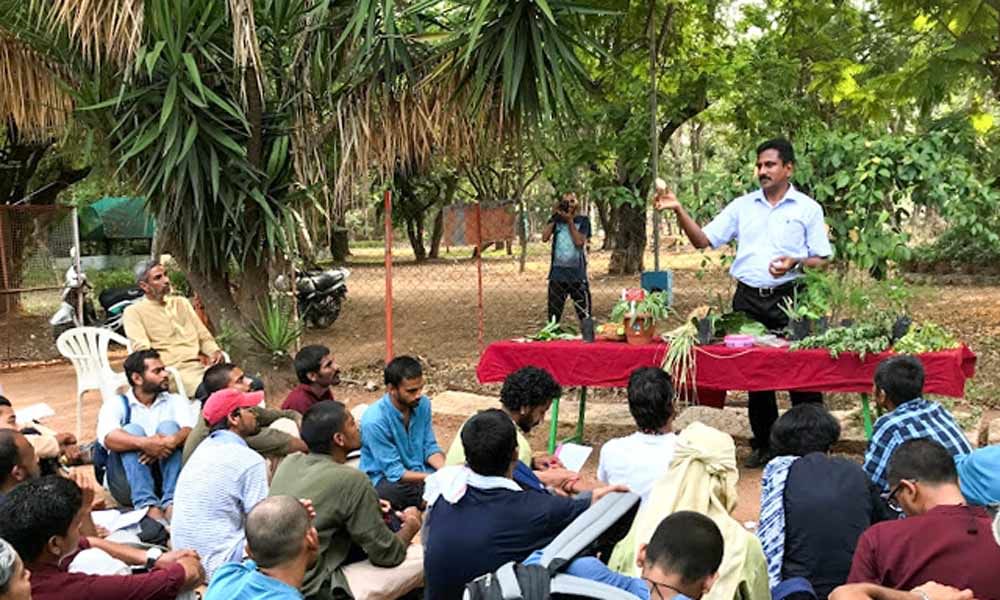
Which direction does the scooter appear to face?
to the viewer's left

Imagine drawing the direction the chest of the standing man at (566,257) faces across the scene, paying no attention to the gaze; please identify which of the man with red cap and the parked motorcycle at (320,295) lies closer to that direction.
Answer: the man with red cap

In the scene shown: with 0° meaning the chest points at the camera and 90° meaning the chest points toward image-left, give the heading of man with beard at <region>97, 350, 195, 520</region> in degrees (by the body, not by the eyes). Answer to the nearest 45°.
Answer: approximately 315°

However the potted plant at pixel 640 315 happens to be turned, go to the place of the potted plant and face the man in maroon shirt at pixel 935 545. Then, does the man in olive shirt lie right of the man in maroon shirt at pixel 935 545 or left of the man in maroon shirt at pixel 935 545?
right

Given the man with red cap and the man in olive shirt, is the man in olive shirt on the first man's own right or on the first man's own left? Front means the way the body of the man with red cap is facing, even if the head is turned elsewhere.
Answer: on the first man's own right

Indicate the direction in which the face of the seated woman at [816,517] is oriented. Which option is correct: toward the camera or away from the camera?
away from the camera

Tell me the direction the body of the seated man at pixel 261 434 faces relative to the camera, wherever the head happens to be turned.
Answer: to the viewer's right

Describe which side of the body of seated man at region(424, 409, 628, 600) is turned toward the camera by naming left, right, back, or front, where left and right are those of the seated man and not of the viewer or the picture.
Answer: back

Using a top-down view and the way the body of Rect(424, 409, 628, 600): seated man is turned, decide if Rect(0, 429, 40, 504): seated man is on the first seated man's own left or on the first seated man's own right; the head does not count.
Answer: on the first seated man's own left

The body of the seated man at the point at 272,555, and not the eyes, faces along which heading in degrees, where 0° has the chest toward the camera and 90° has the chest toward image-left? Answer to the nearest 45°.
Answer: approximately 225°

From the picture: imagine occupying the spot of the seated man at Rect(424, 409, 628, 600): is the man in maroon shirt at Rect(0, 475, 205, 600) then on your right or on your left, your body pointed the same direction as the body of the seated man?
on your left

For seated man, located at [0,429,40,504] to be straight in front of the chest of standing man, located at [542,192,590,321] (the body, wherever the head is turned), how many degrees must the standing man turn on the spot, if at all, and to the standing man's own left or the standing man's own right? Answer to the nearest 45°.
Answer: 0° — they already face them

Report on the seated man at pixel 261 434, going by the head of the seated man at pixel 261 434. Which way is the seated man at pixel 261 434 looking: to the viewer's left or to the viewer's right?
to the viewer's right

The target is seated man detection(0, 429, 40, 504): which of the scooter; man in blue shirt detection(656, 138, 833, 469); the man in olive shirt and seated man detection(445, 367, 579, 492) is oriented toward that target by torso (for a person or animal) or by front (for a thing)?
the man in blue shirt
